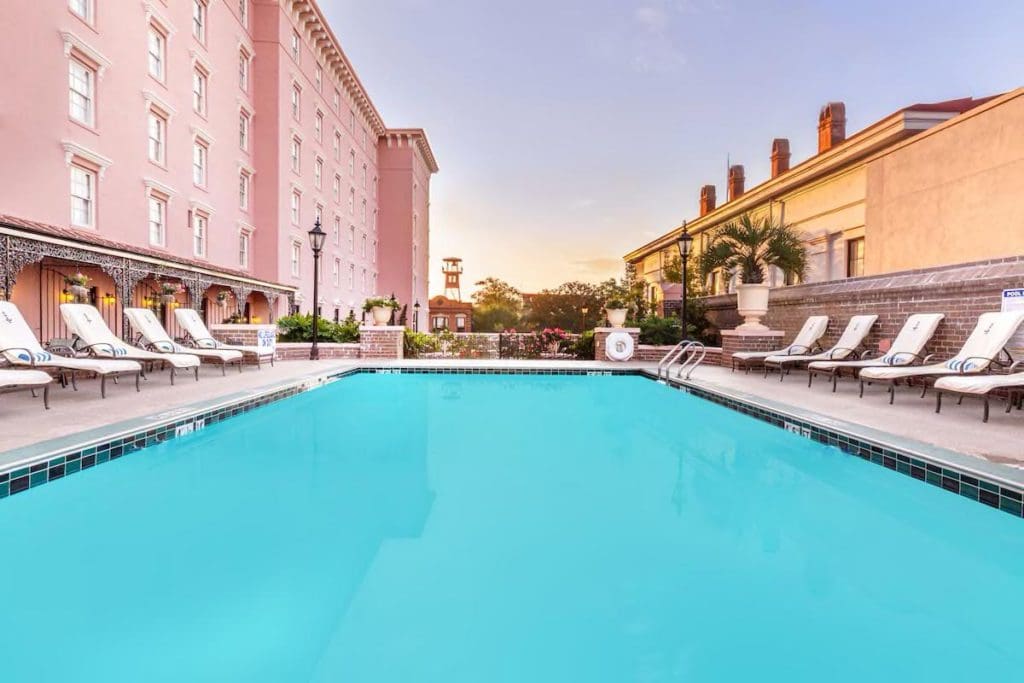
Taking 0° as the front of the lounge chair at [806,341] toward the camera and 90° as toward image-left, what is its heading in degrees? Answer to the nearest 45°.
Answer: approximately 45°

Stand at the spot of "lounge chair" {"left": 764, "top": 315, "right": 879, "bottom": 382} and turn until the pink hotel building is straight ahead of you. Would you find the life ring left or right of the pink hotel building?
right

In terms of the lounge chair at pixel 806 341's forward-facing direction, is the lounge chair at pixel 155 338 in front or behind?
in front

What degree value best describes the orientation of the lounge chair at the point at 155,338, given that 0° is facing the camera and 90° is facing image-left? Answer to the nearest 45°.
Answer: approximately 315°

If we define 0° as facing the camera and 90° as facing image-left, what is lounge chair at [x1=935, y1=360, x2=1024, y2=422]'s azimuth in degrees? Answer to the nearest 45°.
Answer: approximately 45°

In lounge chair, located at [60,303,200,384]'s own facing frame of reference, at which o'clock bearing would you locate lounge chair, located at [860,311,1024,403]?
lounge chair, located at [860,311,1024,403] is roughly at 12 o'clock from lounge chair, located at [60,303,200,384].
